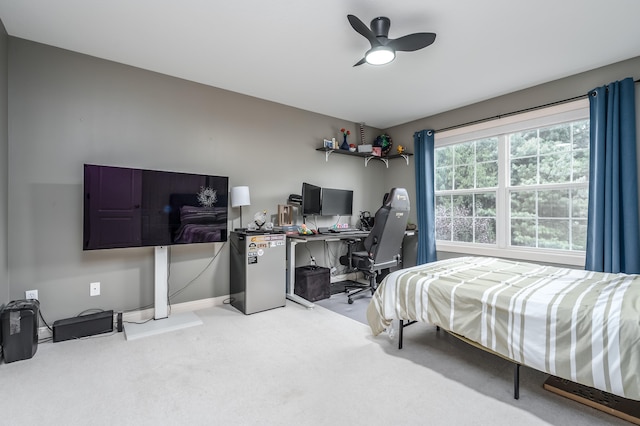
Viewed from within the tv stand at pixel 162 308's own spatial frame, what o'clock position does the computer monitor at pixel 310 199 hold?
The computer monitor is roughly at 10 o'clock from the tv stand.

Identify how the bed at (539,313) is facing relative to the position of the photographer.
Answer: facing away from the viewer and to the left of the viewer

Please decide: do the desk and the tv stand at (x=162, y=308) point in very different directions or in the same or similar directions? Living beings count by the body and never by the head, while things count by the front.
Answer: same or similar directions

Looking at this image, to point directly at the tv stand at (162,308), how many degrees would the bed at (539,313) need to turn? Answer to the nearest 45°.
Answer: approximately 45° to its left

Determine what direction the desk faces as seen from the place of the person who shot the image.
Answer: facing the viewer and to the right of the viewer

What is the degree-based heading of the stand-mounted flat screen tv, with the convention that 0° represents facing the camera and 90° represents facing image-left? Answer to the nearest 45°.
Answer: approximately 315°

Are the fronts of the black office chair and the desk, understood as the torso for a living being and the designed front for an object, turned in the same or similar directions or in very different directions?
very different directions

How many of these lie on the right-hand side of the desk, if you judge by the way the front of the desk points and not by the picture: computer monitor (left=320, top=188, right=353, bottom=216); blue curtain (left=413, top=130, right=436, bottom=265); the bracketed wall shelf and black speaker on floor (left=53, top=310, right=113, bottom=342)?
1

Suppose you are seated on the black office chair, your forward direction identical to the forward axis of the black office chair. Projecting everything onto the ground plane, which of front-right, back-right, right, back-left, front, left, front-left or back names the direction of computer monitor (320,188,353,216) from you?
front

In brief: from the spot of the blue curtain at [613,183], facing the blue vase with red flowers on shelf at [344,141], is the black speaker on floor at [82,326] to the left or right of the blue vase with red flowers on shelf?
left

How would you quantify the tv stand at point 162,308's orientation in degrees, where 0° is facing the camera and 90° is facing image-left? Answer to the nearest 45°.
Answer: approximately 315°

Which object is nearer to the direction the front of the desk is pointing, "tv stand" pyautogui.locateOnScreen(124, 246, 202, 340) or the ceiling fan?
the ceiling fan

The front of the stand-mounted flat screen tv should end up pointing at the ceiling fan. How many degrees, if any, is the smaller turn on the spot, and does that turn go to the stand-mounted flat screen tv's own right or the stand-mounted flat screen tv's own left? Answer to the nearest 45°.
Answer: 0° — it already faces it

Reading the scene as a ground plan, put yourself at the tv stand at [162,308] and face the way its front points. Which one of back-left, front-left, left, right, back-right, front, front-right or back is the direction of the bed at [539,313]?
front
